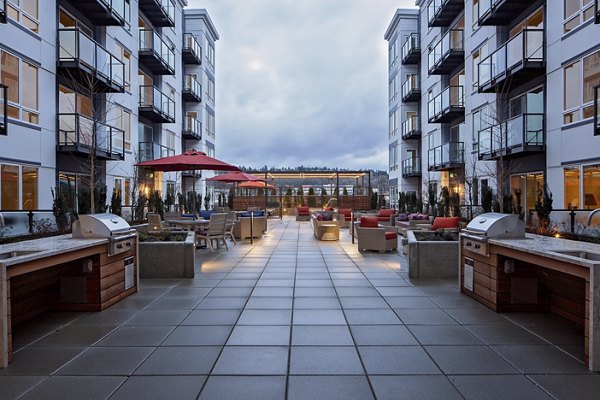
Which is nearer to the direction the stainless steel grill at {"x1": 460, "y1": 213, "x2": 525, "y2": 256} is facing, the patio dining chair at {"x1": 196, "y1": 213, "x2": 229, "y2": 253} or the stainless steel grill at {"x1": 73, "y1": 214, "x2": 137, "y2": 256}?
the stainless steel grill

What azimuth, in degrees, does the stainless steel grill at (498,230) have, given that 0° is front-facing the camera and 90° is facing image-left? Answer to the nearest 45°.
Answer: approximately 45°

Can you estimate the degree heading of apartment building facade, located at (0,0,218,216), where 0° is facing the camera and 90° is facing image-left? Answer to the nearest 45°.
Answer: approximately 315°

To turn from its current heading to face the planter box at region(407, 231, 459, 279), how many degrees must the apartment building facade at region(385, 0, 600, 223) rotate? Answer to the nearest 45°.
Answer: approximately 45° to its left

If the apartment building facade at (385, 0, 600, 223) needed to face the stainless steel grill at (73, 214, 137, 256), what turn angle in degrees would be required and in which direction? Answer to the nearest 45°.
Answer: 0° — it already faces it
